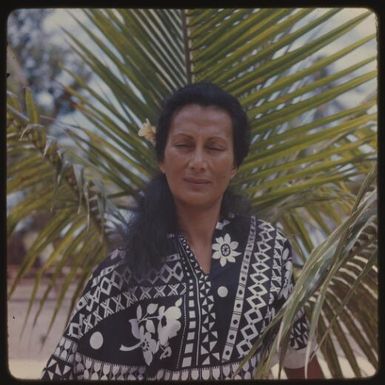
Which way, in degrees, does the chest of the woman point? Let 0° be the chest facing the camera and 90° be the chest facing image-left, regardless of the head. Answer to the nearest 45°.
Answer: approximately 0°
